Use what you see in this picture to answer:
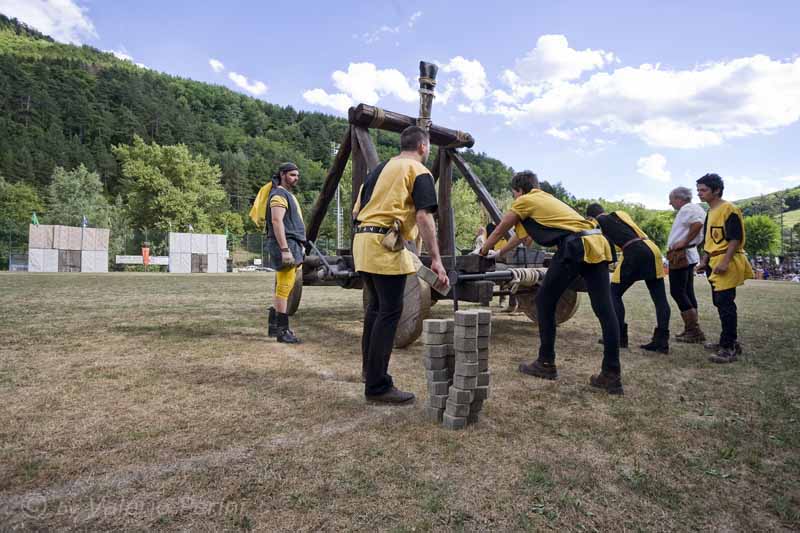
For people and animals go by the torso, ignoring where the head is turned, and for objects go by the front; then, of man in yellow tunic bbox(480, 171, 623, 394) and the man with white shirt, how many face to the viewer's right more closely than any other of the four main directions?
0

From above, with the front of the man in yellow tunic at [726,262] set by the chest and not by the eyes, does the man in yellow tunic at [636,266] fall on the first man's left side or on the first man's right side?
on the first man's right side

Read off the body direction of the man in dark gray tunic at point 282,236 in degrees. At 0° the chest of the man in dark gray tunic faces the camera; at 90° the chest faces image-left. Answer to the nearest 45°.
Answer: approximately 270°

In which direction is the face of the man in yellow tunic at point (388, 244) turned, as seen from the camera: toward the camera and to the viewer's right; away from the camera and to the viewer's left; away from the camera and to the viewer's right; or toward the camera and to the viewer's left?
away from the camera and to the viewer's right

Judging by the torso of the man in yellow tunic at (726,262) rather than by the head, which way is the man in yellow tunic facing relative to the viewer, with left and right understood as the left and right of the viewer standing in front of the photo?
facing the viewer and to the left of the viewer

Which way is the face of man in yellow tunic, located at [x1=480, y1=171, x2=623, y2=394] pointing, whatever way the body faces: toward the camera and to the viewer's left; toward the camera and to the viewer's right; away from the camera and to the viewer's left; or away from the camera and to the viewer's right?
away from the camera and to the viewer's left

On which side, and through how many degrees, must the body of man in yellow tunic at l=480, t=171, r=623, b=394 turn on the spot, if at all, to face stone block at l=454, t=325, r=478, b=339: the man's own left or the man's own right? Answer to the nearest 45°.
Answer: approximately 90° to the man's own left

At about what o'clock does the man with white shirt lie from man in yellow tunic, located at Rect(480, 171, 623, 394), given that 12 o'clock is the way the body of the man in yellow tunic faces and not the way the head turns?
The man with white shirt is roughly at 4 o'clock from the man in yellow tunic.

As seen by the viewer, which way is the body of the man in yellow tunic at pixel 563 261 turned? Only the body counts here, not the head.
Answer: to the viewer's left

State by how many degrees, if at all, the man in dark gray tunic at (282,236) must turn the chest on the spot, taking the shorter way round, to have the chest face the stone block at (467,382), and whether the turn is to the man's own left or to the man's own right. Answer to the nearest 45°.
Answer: approximately 90° to the man's own right

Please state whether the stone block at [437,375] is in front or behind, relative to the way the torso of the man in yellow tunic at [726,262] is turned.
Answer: in front

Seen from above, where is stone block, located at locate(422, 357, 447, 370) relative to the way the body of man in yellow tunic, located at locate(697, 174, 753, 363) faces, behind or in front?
in front
